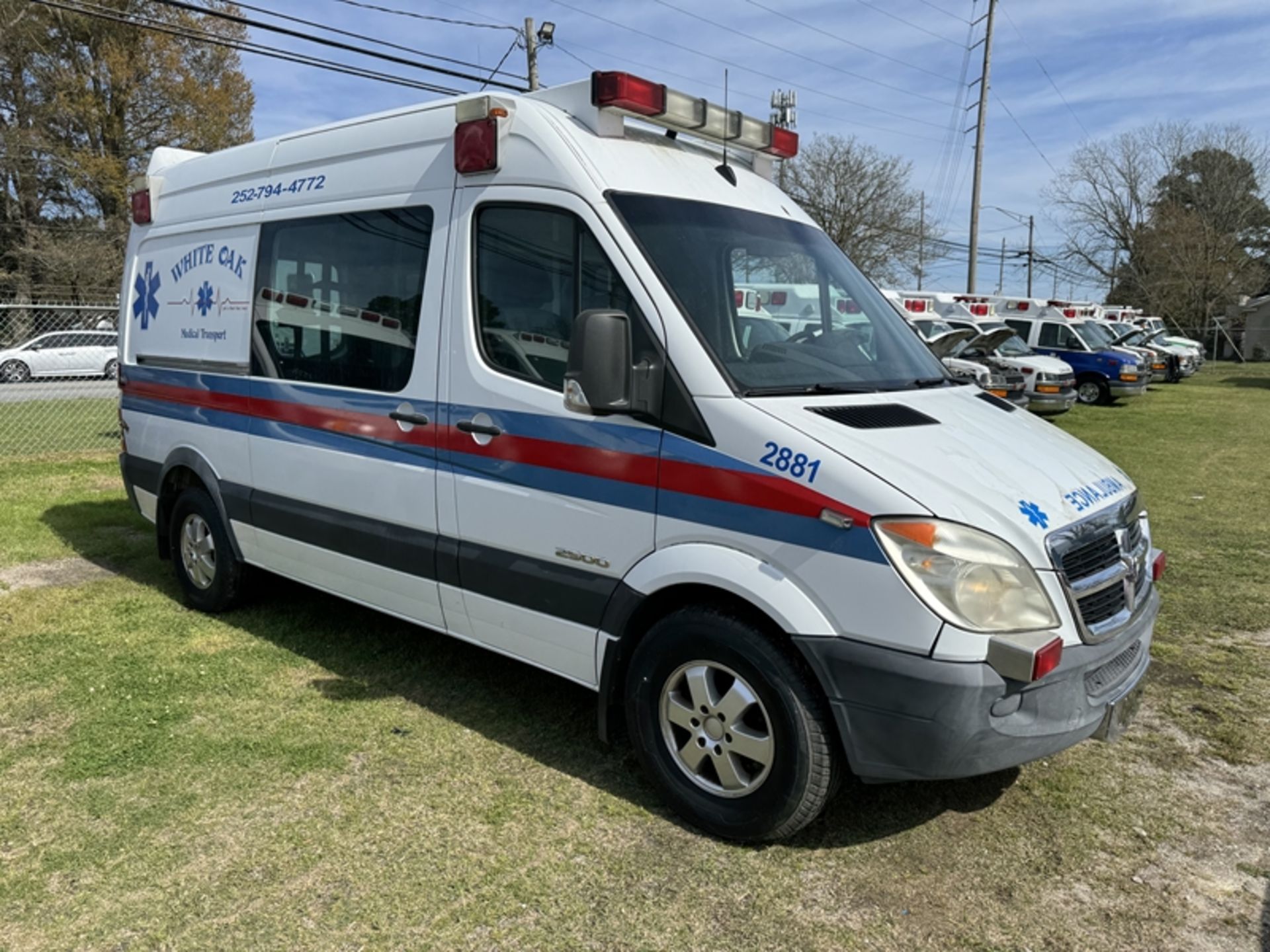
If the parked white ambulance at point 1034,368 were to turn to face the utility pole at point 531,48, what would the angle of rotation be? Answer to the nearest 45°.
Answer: approximately 135° to its right

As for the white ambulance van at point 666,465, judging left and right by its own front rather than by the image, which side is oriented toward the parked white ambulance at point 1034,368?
left

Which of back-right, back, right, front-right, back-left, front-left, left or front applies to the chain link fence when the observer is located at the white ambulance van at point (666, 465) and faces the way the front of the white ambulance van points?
back

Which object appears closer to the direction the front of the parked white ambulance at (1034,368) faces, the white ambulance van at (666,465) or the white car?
the white ambulance van

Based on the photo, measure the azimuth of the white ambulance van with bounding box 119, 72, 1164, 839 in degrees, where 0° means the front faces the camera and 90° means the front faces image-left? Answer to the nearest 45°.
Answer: approximately 315°

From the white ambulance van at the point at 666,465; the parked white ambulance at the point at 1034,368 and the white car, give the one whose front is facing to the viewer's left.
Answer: the white car

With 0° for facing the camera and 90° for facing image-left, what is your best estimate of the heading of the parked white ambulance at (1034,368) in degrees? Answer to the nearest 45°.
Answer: approximately 315°

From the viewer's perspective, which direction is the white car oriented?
to the viewer's left

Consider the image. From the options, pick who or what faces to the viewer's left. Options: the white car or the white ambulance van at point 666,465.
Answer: the white car
